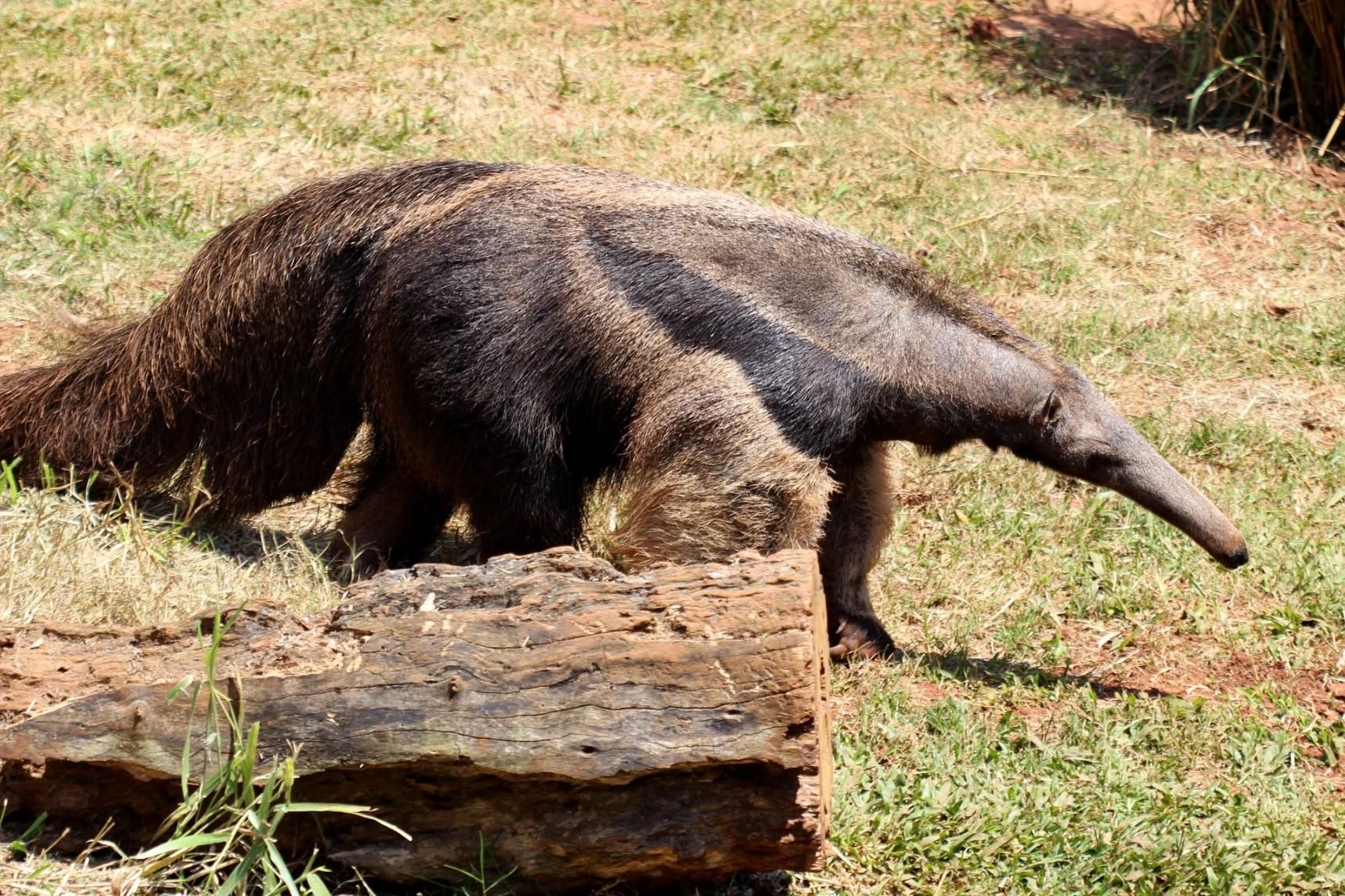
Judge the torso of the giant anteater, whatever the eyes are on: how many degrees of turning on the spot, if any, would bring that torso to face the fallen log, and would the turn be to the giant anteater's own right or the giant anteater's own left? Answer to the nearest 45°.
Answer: approximately 90° to the giant anteater's own right

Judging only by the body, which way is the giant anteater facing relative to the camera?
to the viewer's right
